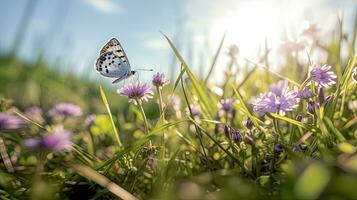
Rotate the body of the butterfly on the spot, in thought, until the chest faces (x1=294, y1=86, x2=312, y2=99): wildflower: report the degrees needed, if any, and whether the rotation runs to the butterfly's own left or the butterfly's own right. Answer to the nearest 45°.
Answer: approximately 45° to the butterfly's own right

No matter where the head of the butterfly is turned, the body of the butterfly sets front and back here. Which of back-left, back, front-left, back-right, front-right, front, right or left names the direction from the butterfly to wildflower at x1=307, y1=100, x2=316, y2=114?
front-right

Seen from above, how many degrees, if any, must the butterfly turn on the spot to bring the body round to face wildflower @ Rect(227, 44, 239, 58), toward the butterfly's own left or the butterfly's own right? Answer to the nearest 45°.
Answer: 0° — it already faces it

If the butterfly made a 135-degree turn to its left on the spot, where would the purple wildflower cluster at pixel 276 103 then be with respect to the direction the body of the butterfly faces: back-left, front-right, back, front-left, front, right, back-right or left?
back

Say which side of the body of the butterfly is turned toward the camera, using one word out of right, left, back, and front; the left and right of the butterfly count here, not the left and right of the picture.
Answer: right
